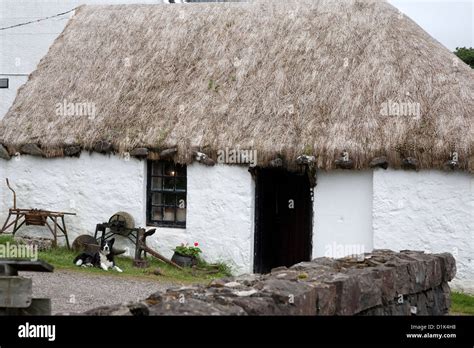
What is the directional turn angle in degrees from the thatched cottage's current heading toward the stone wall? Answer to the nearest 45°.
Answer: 0° — it already faces it

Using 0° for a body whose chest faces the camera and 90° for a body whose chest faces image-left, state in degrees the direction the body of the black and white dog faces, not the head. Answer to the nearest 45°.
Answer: approximately 315°

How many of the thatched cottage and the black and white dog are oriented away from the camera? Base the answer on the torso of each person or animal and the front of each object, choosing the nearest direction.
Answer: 0

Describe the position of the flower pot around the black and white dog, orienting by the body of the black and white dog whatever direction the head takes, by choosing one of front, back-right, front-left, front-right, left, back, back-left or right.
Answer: front-left

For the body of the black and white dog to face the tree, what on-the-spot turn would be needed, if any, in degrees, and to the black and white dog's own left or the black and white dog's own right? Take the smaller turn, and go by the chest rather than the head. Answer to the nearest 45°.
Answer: approximately 90° to the black and white dog's own left

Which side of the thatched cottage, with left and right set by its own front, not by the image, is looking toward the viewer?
front

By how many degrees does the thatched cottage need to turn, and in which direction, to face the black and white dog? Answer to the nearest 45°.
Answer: approximately 90° to its right

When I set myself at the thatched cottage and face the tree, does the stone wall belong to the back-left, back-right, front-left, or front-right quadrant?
back-right
